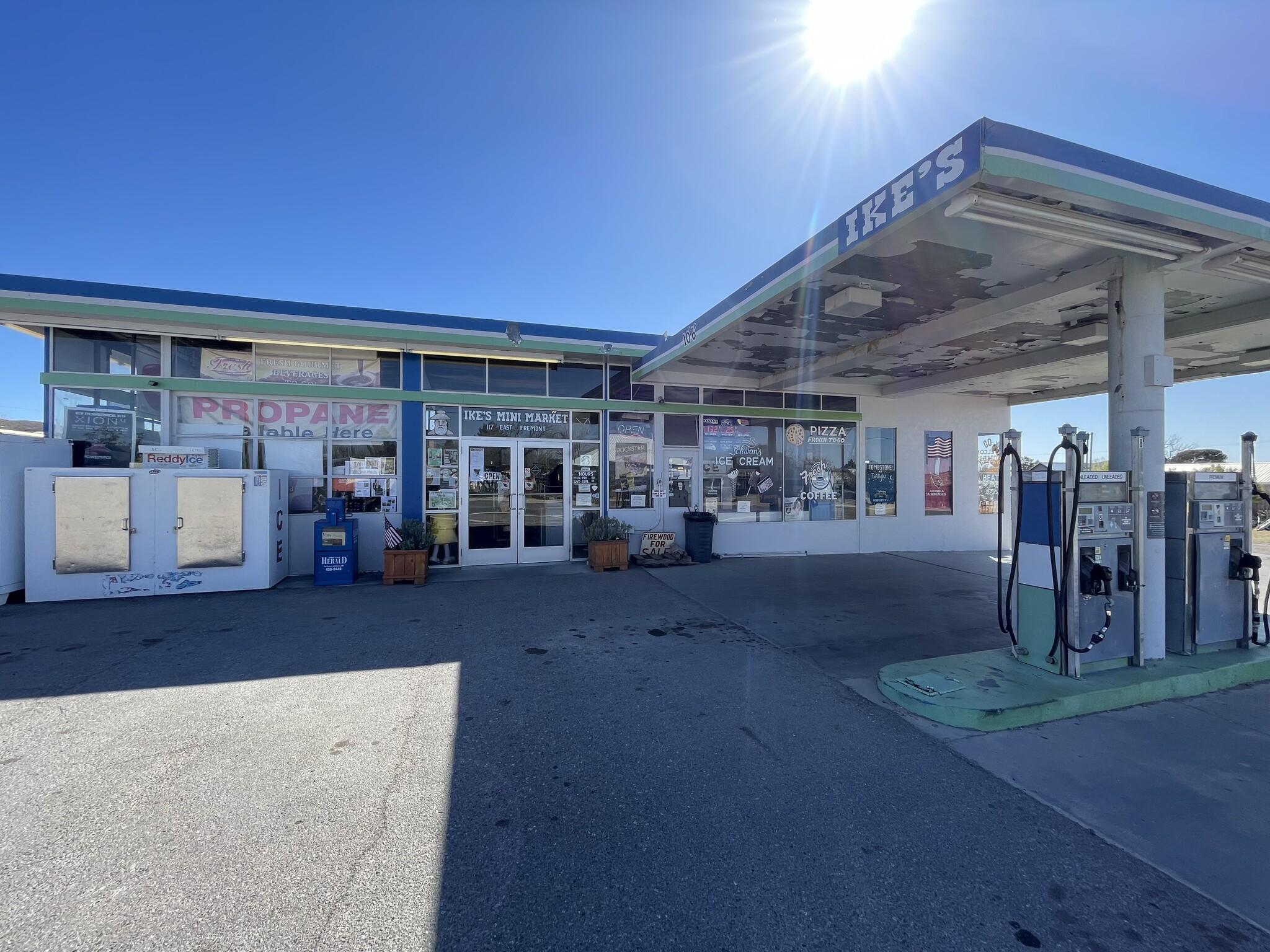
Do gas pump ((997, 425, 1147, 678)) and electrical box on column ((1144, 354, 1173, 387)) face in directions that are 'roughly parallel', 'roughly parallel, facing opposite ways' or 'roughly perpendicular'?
roughly parallel

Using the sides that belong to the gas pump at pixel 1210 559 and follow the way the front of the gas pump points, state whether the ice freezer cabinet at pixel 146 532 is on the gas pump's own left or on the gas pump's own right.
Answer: on the gas pump's own right

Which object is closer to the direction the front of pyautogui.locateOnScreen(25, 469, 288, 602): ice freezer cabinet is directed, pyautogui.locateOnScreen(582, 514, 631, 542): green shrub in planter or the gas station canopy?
the gas station canopy

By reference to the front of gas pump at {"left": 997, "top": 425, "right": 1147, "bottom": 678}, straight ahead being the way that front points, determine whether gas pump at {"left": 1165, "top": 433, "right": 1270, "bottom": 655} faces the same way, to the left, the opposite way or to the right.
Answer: the same way

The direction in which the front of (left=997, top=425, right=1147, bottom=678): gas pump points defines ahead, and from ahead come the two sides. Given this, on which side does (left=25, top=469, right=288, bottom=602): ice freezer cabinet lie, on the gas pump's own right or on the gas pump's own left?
on the gas pump's own right

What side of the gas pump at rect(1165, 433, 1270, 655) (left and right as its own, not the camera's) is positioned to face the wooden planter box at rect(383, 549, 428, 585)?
right

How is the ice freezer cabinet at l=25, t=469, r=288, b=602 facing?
toward the camera

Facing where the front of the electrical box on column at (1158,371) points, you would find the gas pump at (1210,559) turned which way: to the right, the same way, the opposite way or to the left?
the same way

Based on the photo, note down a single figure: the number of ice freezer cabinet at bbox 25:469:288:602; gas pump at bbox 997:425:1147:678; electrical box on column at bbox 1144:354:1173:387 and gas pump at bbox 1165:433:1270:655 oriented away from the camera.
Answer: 0

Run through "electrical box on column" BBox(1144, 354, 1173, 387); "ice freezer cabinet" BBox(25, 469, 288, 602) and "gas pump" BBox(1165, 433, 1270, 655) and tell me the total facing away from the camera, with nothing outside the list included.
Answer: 0

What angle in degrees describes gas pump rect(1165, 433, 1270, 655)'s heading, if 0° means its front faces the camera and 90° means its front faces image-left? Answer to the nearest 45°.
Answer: approximately 315°
